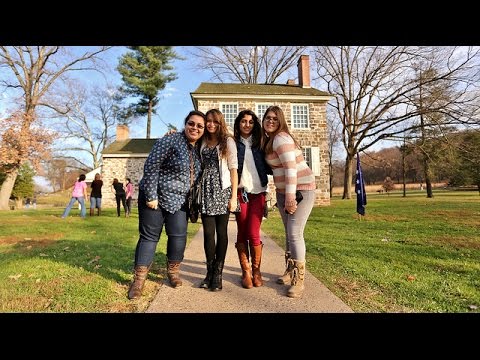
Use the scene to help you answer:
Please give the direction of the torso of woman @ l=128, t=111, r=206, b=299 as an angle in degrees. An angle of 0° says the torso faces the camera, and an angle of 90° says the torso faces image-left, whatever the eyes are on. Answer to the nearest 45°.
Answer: approximately 315°

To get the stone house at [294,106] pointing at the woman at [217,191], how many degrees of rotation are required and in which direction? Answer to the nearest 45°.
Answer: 0° — it already faces them

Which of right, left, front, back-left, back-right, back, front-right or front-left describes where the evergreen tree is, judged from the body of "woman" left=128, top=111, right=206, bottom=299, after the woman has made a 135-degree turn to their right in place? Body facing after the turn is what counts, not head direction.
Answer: right

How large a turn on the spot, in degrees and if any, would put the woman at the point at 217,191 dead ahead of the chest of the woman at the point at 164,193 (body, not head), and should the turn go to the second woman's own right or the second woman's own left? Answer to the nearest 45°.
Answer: approximately 45° to the second woman's own left

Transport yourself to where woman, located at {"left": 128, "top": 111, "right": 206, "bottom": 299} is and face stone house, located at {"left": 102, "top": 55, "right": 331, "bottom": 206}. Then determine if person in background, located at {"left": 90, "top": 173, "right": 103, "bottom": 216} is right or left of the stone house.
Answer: left

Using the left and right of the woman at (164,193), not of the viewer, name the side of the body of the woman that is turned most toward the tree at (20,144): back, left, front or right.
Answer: back

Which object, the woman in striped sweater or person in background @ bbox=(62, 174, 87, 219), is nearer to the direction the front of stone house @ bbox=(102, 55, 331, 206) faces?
the woman in striped sweater

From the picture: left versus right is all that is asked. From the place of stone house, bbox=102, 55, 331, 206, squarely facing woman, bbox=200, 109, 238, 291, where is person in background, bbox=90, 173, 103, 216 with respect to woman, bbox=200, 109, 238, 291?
right

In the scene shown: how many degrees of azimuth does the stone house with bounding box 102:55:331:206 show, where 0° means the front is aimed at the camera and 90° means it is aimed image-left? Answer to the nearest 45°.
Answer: approximately 0°

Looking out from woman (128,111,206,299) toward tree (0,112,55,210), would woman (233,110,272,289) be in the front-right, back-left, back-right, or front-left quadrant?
back-right

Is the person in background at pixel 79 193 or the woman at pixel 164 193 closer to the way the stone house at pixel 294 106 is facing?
the woman
